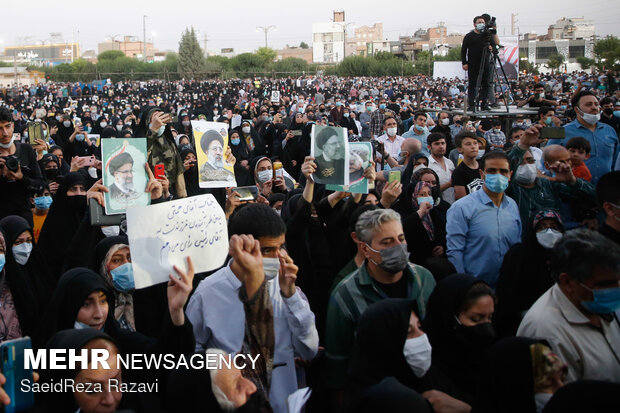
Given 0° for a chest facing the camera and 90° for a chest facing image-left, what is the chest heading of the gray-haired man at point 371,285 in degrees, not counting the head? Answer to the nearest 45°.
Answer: approximately 315°

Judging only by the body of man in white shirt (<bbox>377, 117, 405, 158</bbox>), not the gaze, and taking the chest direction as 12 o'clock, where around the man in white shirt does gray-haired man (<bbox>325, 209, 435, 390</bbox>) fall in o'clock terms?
The gray-haired man is roughly at 12 o'clock from the man in white shirt.

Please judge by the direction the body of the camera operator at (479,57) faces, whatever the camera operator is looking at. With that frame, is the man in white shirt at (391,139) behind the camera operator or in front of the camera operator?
in front

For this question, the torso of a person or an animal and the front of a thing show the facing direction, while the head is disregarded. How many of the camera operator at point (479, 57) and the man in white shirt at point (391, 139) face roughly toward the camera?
2

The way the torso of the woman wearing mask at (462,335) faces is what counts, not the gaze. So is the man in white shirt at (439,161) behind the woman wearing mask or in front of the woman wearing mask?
behind

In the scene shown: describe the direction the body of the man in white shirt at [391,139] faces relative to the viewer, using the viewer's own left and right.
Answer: facing the viewer

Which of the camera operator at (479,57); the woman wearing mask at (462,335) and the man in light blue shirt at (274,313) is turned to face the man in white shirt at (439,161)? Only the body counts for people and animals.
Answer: the camera operator

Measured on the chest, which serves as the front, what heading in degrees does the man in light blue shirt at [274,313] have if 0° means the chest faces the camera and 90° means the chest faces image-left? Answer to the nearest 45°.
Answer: approximately 315°

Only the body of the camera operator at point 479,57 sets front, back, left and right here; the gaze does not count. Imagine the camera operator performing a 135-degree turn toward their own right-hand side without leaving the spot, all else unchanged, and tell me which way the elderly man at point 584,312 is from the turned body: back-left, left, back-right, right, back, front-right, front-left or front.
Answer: back-left

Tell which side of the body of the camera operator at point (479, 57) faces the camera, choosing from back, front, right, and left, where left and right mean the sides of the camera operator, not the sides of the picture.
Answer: front

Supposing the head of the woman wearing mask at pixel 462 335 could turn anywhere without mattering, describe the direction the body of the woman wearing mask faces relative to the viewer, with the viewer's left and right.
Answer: facing the viewer and to the right of the viewer
